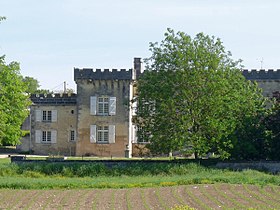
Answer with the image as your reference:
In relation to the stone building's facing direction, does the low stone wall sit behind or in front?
in front

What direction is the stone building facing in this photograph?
toward the camera

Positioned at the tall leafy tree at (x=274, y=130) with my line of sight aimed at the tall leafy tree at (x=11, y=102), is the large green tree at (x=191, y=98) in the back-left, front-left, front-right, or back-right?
front-left

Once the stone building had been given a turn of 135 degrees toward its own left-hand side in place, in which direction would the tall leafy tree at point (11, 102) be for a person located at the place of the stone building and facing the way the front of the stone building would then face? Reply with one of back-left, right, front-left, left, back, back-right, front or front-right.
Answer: back

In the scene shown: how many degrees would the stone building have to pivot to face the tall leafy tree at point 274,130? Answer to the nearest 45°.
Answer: approximately 45° to its left
